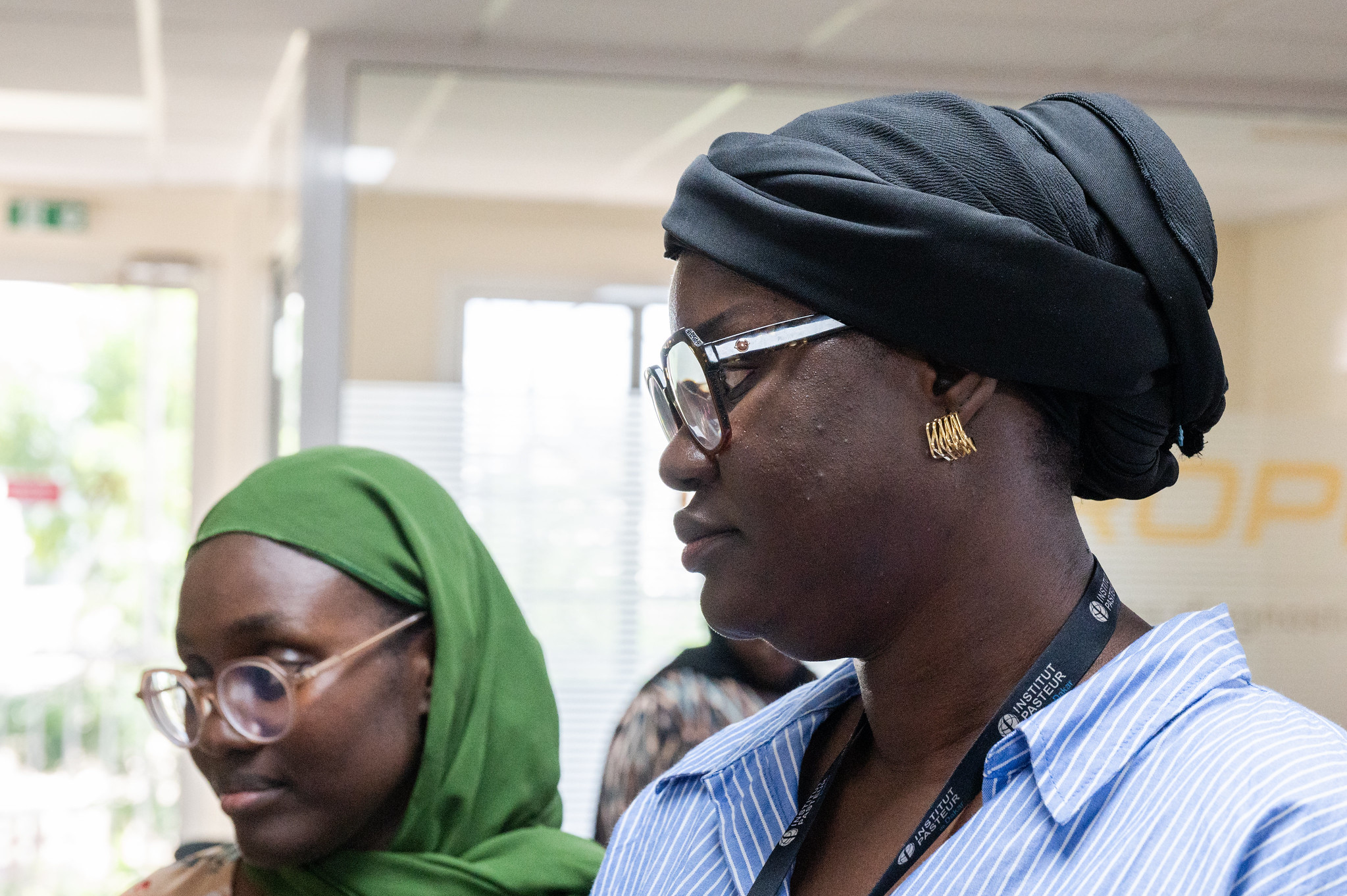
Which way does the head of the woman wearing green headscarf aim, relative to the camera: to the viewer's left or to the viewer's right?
to the viewer's left

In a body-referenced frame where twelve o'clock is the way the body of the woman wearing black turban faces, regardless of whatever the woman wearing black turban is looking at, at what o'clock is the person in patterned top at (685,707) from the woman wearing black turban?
The person in patterned top is roughly at 4 o'clock from the woman wearing black turban.

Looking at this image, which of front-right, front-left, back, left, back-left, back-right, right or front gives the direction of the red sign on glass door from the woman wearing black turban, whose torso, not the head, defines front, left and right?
right

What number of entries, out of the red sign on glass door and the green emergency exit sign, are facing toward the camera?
2

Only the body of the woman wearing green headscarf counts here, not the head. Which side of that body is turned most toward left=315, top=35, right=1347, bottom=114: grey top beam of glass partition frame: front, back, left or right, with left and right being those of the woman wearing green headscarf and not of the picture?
back

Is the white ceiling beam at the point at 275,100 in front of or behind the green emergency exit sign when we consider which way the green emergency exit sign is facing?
in front

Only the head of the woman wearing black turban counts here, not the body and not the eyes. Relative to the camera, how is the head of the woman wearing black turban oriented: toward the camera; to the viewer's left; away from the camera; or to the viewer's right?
to the viewer's left

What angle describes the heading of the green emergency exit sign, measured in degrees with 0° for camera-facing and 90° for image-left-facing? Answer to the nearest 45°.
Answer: approximately 0°

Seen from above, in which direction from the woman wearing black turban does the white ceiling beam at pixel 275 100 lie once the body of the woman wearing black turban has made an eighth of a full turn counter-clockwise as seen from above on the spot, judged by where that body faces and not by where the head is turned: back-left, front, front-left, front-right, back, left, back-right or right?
back-right

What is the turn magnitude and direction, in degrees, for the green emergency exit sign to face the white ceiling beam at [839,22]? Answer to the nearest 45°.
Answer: approximately 45° to its left

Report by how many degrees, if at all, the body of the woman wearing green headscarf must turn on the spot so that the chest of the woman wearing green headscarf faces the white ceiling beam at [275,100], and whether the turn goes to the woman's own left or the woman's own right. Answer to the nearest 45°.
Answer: approximately 135° to the woman's own right

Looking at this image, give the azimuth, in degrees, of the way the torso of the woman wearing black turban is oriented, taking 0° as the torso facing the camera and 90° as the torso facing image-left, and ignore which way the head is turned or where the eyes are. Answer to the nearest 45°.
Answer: approximately 45°

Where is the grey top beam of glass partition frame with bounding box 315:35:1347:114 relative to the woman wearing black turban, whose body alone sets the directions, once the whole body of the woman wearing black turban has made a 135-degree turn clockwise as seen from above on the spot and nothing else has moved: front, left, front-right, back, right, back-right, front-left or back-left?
front
